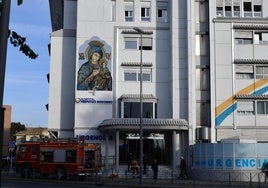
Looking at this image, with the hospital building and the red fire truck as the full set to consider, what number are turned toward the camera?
1

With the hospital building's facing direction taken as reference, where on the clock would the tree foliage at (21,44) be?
The tree foliage is roughly at 12 o'clock from the hospital building.

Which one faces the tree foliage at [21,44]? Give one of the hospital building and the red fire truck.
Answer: the hospital building

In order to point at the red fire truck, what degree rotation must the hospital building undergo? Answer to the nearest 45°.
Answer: approximately 45° to its right

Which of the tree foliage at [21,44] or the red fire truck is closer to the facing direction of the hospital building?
the tree foliage

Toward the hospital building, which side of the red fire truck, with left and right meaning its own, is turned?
right

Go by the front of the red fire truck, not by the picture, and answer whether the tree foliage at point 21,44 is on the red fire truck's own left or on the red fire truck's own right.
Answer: on the red fire truck's own left

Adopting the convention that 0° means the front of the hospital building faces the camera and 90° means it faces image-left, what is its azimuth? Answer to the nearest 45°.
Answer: approximately 0°

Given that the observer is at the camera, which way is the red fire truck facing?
facing away from the viewer and to the left of the viewer
